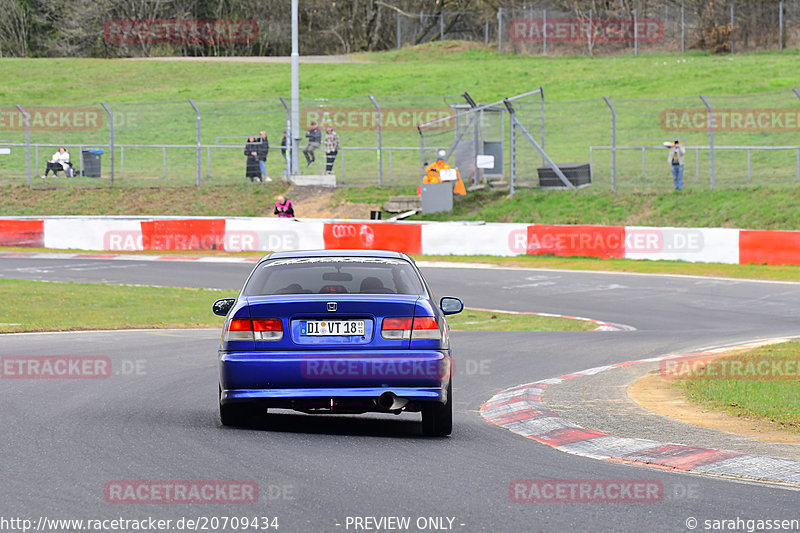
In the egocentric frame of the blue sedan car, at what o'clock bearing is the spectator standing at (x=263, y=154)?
The spectator standing is roughly at 12 o'clock from the blue sedan car.

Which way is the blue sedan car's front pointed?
away from the camera

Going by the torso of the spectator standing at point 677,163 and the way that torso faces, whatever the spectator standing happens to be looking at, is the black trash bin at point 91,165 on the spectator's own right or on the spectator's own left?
on the spectator's own right

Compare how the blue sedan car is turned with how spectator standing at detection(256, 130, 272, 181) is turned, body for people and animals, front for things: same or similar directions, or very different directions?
very different directions

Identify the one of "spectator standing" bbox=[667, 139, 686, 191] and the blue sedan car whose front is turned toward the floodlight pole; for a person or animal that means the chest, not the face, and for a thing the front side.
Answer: the blue sedan car

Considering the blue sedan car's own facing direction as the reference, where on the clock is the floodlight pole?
The floodlight pole is roughly at 12 o'clock from the blue sedan car.

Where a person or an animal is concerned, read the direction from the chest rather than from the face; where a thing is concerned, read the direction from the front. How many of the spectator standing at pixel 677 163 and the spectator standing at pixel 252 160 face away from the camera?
0

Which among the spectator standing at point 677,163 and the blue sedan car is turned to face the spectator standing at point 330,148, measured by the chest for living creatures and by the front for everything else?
the blue sedan car

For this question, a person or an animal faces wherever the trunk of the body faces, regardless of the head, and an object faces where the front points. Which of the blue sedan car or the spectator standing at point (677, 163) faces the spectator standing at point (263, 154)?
the blue sedan car

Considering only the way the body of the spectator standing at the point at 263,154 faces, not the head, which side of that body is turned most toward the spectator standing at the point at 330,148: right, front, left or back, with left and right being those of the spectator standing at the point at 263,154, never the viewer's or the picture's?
left
